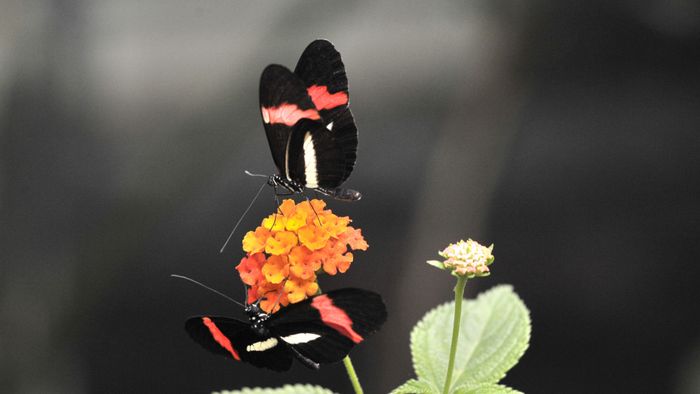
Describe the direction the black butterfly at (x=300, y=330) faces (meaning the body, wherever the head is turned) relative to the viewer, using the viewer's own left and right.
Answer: facing away from the viewer and to the left of the viewer
